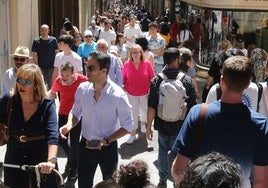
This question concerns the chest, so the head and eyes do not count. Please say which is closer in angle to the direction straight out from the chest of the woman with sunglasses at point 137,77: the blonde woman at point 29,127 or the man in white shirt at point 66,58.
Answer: the blonde woman

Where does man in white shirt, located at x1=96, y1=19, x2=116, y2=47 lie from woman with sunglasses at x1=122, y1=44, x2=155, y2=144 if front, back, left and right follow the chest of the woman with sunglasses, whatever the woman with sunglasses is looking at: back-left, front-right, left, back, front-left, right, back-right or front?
back

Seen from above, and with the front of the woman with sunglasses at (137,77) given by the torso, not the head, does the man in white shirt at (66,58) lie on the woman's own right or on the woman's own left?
on the woman's own right

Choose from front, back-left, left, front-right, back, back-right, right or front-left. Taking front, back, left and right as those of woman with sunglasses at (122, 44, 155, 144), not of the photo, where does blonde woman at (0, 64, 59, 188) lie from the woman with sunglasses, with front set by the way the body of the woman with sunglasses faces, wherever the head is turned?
front

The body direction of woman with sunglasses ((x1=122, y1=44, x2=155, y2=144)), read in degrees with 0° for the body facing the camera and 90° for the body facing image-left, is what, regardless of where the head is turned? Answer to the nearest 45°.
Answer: approximately 0°

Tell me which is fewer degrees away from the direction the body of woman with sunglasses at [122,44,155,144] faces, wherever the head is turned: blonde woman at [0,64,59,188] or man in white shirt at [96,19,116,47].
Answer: the blonde woman

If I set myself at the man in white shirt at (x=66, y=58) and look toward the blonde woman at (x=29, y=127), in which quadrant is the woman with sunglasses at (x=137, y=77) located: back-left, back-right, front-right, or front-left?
front-left
